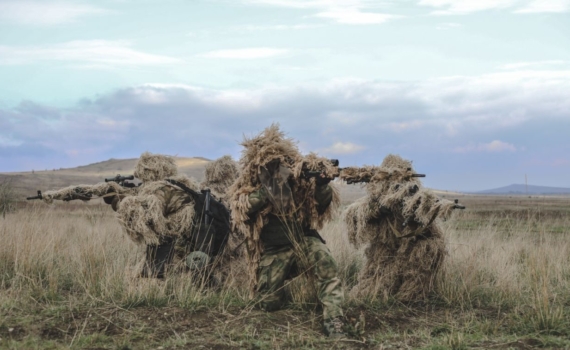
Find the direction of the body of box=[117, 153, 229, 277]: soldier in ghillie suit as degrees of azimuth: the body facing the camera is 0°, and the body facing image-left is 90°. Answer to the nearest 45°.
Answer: approximately 90°

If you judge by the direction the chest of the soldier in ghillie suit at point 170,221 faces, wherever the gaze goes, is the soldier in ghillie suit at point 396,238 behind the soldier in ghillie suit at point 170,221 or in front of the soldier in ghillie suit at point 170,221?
behind

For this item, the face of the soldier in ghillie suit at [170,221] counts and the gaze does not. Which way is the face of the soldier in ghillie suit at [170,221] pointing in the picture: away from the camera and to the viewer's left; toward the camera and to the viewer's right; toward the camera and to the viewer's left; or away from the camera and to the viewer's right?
away from the camera and to the viewer's left
